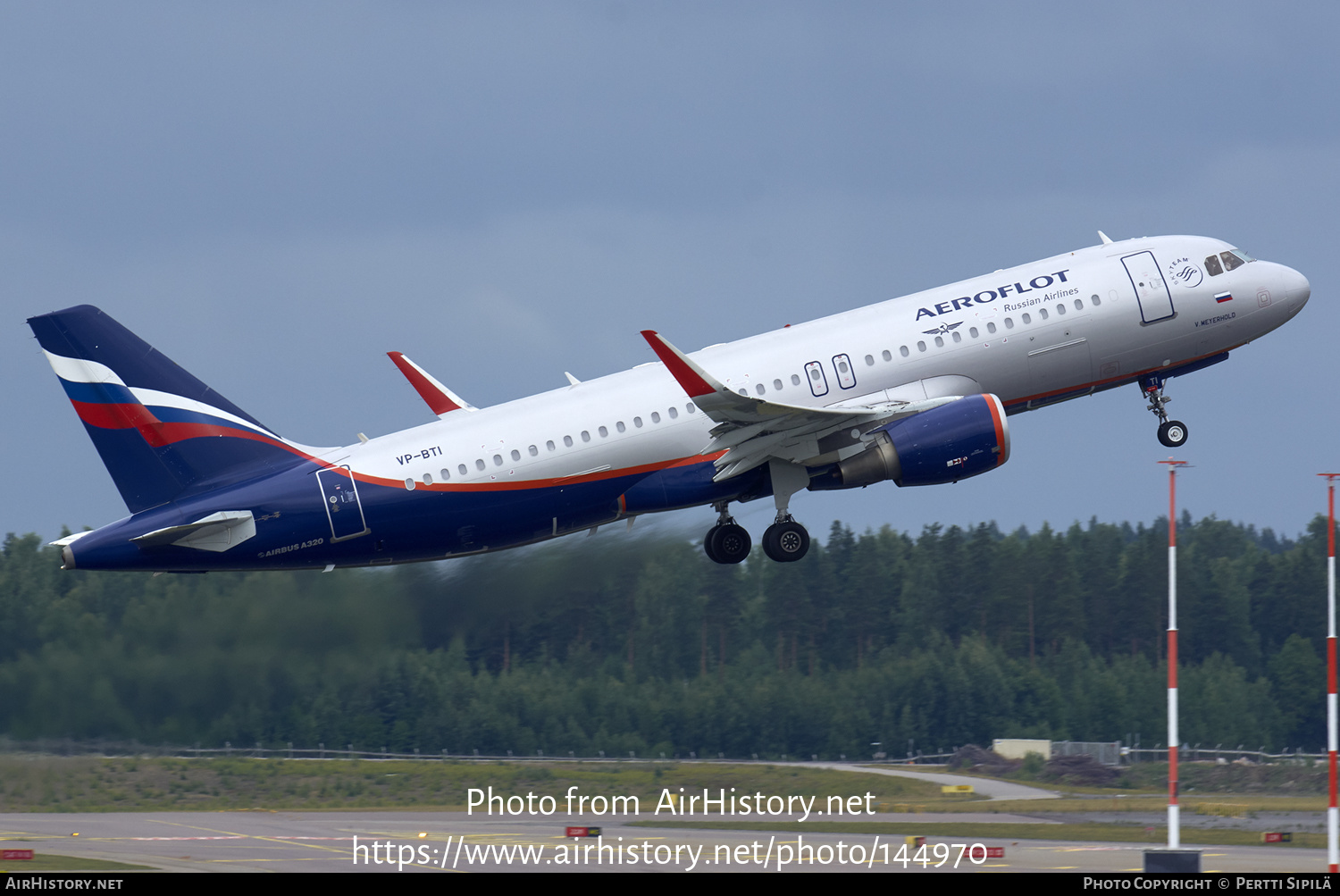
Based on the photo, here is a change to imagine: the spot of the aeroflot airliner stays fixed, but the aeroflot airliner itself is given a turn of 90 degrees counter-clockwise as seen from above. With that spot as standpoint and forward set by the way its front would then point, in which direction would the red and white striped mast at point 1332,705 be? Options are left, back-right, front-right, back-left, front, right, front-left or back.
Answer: right

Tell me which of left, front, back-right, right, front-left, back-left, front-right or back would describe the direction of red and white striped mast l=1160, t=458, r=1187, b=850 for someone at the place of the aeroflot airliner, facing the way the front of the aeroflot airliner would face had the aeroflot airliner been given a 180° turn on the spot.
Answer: back

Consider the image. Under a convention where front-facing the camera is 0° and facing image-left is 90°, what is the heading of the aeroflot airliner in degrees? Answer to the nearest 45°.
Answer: approximately 270°
